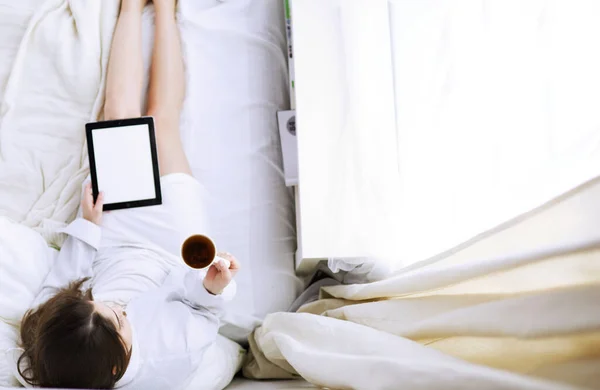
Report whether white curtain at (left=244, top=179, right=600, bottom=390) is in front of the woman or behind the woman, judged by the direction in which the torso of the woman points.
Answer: behind
